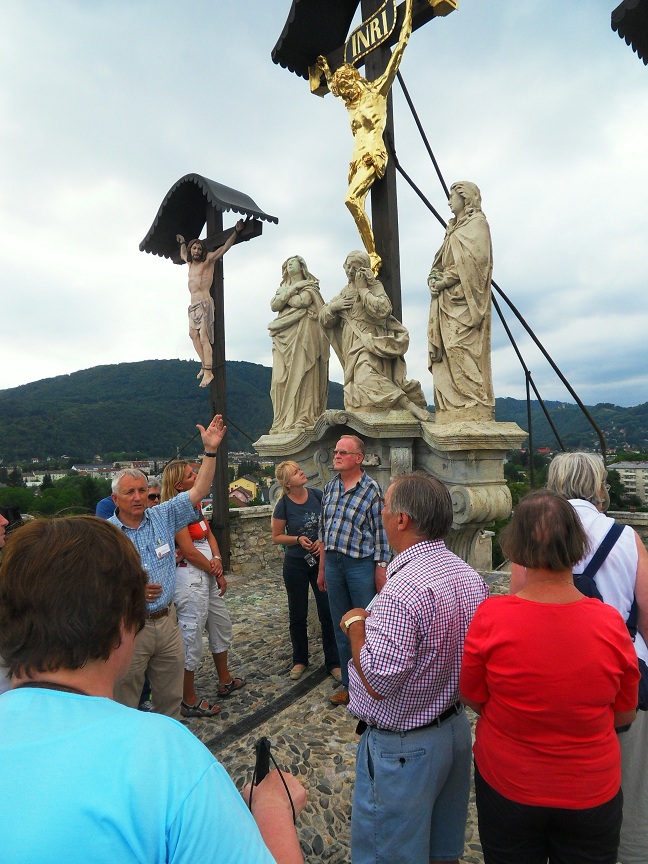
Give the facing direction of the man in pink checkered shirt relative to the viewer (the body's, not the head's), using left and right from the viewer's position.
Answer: facing away from the viewer and to the left of the viewer

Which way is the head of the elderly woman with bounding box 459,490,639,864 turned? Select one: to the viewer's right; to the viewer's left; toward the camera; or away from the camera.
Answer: away from the camera

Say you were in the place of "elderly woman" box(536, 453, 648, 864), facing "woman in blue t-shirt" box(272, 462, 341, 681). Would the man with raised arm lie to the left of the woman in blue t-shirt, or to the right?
left

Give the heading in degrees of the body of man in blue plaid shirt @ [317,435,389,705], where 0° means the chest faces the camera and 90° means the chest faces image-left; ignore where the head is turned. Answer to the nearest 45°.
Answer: approximately 45°

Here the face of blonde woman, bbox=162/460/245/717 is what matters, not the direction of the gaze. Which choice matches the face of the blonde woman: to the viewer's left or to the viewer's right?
to the viewer's right

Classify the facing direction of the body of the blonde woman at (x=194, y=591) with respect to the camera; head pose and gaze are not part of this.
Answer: to the viewer's right

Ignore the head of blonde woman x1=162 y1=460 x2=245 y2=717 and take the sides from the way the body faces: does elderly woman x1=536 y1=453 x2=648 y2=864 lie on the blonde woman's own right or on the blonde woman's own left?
on the blonde woman's own right

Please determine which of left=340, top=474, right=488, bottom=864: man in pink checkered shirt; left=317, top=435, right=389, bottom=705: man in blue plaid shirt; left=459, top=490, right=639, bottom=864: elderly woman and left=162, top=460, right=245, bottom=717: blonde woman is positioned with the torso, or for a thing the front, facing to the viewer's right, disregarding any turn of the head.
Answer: the blonde woman

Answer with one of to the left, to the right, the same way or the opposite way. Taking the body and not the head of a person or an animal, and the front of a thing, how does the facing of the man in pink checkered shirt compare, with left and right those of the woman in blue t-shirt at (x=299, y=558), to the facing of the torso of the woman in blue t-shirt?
the opposite way

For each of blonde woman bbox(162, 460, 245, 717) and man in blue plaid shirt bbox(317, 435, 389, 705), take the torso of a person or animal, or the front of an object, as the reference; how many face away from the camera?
0

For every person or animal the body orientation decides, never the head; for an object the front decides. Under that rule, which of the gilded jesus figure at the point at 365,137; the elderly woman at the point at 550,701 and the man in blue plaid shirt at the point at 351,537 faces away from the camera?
the elderly woman
